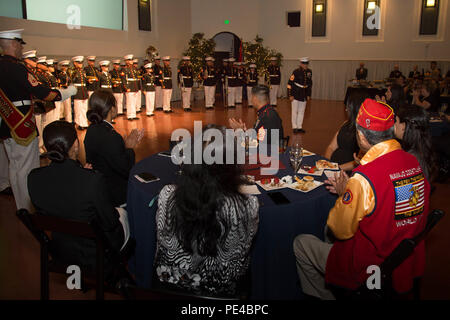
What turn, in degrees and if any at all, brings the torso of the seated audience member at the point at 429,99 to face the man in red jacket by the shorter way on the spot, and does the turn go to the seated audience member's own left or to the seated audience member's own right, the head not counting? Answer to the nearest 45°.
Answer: approximately 90° to the seated audience member's own left

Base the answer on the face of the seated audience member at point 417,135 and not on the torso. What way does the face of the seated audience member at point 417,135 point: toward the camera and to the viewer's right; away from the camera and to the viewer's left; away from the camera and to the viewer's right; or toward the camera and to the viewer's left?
away from the camera and to the viewer's left

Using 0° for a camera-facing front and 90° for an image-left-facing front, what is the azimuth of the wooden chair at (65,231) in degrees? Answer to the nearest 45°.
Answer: approximately 225°

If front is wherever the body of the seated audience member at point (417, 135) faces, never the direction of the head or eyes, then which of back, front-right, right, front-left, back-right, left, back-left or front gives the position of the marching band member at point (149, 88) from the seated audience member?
front

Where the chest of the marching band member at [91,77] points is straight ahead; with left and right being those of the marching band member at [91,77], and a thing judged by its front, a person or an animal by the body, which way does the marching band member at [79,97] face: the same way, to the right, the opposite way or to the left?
the same way

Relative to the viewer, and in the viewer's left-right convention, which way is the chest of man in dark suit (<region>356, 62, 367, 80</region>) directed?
facing the viewer

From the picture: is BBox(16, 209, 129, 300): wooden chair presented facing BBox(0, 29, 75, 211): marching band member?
no

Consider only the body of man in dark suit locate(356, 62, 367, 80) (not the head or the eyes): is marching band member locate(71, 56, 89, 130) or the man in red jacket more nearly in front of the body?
the man in red jacket

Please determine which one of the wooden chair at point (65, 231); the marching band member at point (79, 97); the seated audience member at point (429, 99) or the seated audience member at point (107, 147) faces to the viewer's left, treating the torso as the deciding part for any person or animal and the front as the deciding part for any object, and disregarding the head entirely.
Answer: the seated audience member at point (429, 99)

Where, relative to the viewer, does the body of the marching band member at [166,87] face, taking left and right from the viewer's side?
facing the viewer and to the right of the viewer

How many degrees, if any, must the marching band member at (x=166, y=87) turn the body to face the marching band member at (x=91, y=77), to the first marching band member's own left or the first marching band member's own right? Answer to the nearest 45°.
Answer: approximately 90° to the first marching band member's own right

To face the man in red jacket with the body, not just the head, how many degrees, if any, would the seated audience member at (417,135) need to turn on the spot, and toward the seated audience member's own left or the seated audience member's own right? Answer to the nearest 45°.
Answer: approximately 135° to the seated audience member's own left

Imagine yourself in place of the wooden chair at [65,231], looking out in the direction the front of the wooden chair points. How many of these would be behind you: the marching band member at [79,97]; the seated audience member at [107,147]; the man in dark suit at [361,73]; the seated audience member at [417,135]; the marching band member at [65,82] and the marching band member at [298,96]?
0

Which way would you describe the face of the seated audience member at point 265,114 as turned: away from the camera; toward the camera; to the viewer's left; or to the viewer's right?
to the viewer's left
